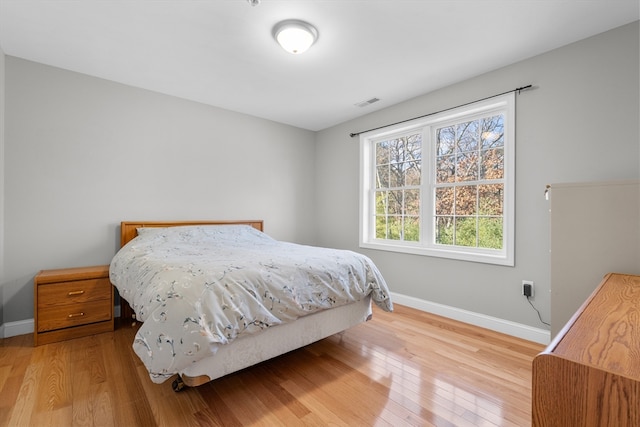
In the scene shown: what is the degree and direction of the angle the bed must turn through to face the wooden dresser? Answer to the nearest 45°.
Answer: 0° — it already faces it

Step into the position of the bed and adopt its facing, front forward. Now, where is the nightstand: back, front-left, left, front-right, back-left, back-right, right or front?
back

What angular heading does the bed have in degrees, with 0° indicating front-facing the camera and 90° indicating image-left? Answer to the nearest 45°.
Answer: approximately 315°

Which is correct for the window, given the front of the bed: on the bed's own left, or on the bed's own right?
on the bed's own left

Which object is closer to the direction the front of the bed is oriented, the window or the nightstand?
the window
